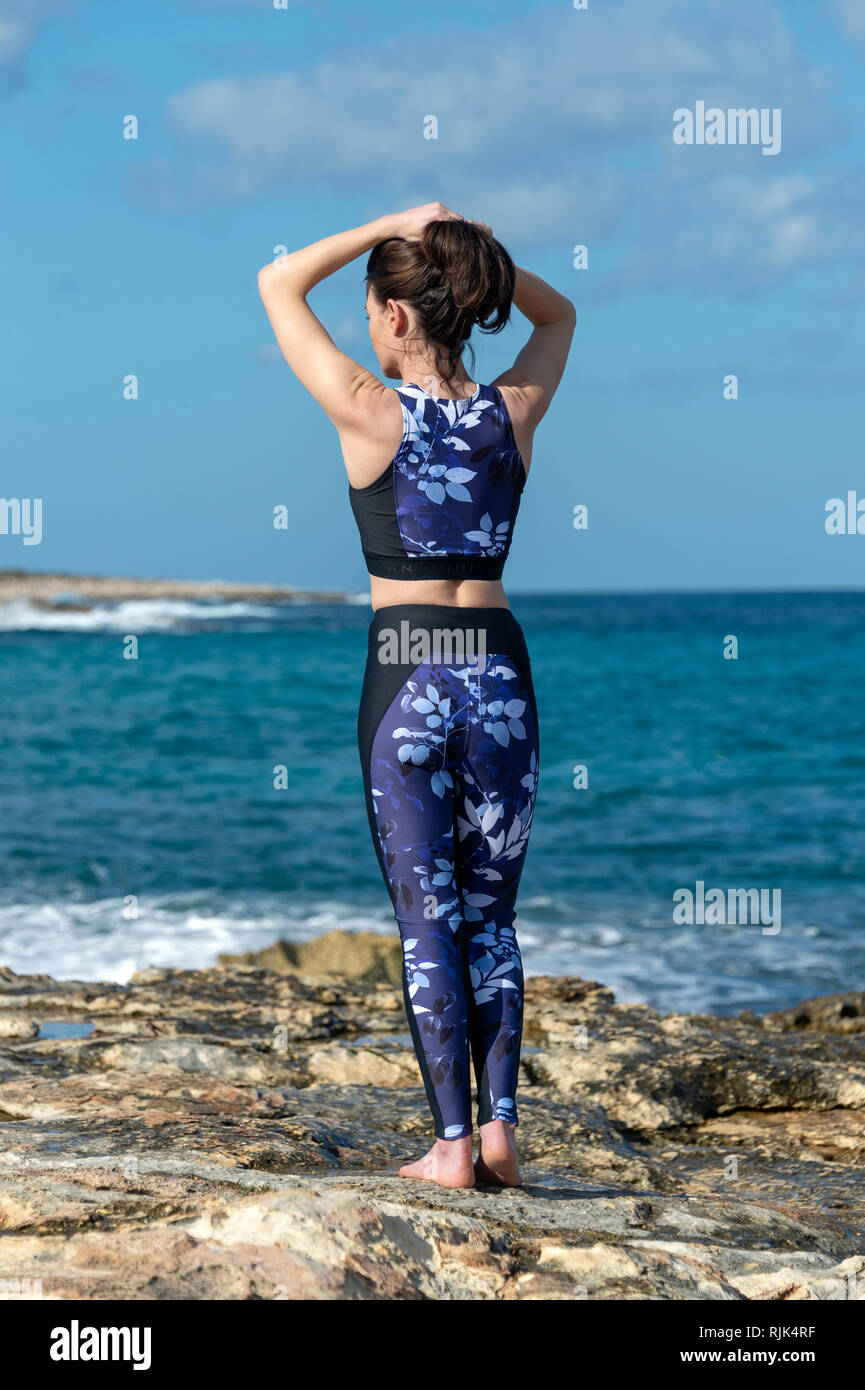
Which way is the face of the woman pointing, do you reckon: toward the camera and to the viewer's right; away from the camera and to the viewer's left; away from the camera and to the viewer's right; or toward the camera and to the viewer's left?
away from the camera and to the viewer's left

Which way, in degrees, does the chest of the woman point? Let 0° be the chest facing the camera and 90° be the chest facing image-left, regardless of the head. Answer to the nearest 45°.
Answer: approximately 135°
